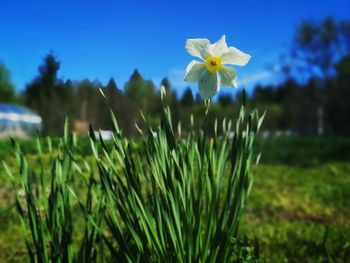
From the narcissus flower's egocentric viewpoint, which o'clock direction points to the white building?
The white building is roughly at 5 o'clock from the narcissus flower.

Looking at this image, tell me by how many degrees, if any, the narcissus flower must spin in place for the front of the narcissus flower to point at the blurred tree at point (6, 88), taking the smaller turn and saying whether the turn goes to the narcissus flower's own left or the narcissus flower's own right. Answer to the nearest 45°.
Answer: approximately 135° to the narcissus flower's own right

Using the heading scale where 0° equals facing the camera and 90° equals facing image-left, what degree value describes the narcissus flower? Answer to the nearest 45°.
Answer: approximately 0°
